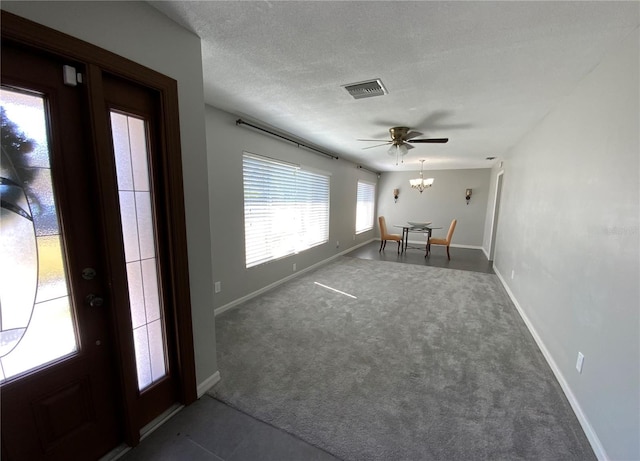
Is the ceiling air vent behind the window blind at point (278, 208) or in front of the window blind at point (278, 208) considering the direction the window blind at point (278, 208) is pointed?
in front

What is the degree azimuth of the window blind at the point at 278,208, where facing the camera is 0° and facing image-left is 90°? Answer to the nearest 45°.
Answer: approximately 315°

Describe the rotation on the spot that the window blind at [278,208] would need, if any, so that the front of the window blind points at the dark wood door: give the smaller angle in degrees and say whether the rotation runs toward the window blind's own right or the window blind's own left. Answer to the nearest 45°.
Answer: approximately 45° to the window blind's own right

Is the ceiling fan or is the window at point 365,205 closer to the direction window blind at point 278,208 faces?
the ceiling fan

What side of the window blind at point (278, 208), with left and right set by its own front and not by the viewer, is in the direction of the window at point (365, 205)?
left

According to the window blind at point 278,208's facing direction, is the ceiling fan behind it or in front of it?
in front

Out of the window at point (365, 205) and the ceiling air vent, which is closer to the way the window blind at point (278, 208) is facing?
the ceiling air vent
